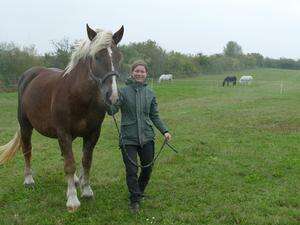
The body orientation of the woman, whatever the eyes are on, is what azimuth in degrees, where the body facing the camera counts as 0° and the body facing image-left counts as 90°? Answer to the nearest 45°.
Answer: approximately 0°

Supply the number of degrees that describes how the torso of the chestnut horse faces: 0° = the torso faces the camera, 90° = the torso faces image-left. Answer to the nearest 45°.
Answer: approximately 315°

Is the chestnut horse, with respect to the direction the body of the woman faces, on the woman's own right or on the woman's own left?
on the woman's own right

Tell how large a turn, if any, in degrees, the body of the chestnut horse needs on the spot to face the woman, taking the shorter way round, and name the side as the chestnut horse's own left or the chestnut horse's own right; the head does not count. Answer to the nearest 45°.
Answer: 0° — it already faces them
